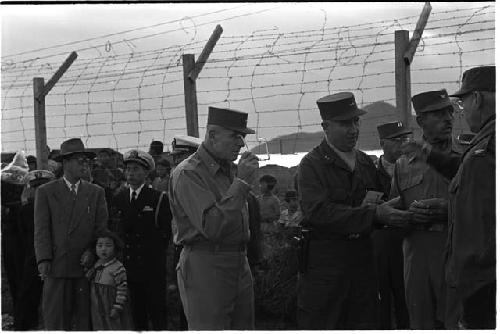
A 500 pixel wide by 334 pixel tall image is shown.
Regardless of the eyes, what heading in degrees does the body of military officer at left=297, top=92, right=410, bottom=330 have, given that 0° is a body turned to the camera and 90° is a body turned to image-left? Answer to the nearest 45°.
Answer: approximately 315°

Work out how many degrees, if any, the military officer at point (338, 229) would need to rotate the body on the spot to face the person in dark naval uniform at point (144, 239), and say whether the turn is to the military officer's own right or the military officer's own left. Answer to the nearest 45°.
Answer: approximately 180°

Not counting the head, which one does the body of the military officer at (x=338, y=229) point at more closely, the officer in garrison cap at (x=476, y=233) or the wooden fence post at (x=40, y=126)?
the officer in garrison cap

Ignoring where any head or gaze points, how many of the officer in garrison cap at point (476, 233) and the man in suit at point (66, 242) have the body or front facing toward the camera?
1

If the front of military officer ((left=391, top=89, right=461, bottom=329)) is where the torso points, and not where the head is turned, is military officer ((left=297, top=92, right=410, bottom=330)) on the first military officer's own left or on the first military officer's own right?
on the first military officer's own right

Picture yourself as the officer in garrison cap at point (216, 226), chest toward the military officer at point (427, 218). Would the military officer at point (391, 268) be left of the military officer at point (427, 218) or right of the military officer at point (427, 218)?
left

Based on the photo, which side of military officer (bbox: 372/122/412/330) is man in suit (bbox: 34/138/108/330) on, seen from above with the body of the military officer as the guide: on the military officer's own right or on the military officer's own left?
on the military officer's own right

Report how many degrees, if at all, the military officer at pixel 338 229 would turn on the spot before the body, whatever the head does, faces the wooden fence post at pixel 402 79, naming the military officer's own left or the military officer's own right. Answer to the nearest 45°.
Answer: approximately 135° to the military officer's own left

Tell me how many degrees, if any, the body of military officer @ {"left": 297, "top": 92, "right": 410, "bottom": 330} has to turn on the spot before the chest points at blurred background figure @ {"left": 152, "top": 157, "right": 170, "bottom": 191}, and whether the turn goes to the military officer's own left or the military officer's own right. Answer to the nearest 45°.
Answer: approximately 180°

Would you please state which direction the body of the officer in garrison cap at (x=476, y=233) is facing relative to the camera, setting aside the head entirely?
to the viewer's left
